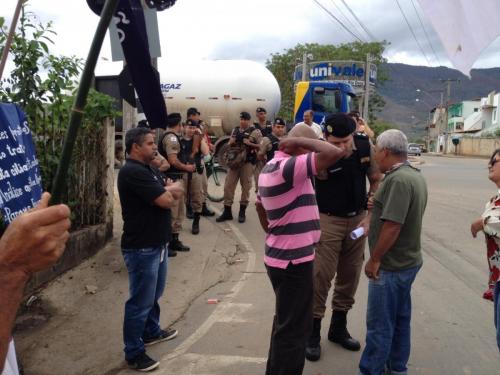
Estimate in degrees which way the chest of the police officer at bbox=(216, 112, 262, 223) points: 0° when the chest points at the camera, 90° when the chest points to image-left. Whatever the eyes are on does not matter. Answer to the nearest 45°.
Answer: approximately 45°

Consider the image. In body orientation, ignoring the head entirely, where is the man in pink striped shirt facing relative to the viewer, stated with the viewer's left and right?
facing away from the viewer and to the right of the viewer

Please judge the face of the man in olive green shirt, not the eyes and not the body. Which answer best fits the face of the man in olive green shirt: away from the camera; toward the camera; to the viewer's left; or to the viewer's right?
to the viewer's left

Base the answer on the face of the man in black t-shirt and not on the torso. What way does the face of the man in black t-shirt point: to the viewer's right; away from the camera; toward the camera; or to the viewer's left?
to the viewer's right

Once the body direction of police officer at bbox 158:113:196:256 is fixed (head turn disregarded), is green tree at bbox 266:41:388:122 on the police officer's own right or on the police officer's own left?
on the police officer's own left

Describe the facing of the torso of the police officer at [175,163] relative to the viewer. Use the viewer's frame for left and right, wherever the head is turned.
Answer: facing to the right of the viewer

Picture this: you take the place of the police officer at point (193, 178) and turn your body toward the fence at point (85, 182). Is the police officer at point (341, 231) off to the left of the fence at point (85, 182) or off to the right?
left
